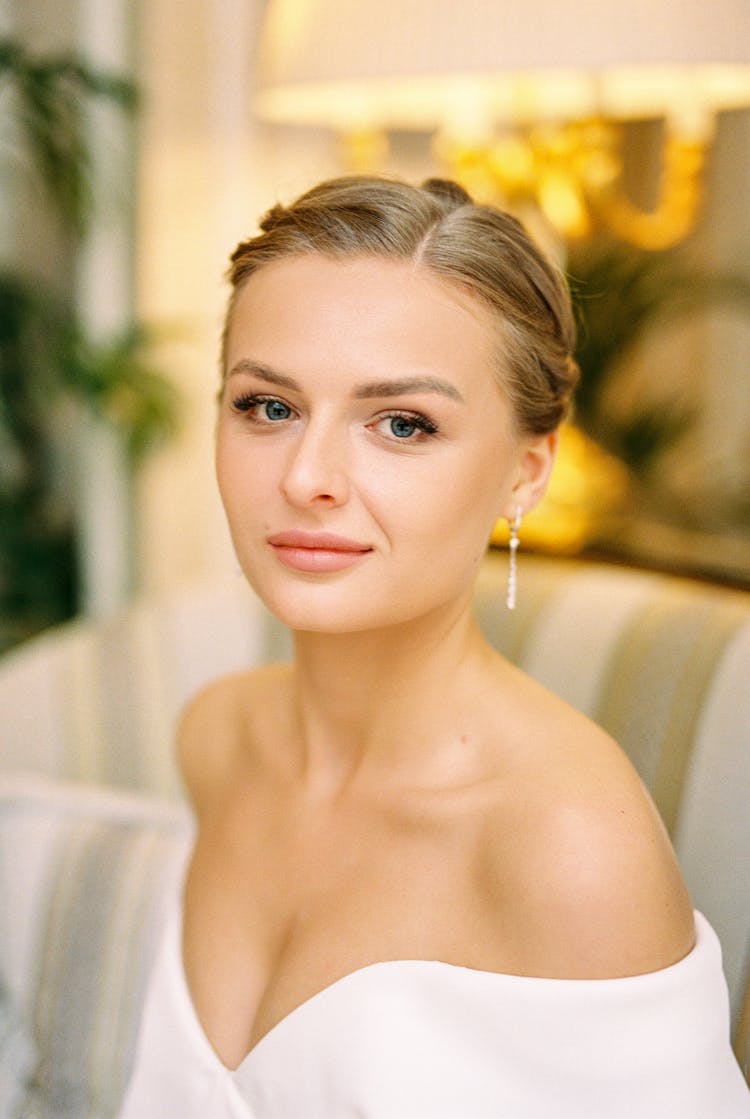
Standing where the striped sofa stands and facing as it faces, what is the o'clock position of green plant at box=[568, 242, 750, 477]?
The green plant is roughly at 7 o'clock from the striped sofa.

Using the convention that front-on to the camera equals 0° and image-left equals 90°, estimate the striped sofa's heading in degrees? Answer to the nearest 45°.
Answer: approximately 0°

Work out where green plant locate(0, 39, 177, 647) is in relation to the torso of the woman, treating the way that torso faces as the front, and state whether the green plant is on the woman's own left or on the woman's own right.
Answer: on the woman's own right

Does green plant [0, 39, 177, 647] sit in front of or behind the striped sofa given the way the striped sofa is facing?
behind

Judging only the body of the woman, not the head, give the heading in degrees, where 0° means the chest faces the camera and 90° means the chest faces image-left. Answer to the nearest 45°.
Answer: approximately 45°
